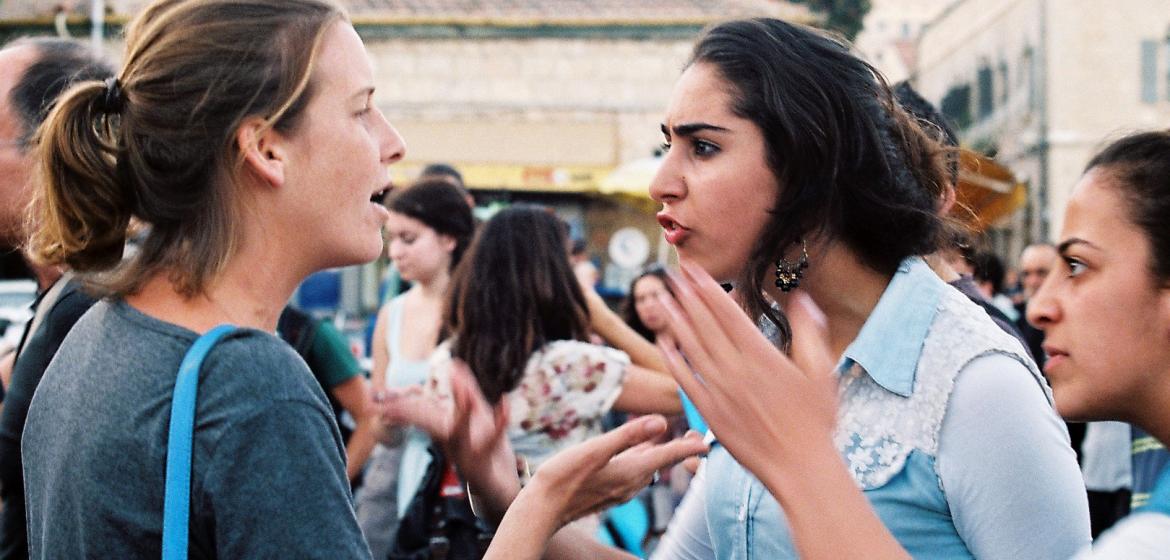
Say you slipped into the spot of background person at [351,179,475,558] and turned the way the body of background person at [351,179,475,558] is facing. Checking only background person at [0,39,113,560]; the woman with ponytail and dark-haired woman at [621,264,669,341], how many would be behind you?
1

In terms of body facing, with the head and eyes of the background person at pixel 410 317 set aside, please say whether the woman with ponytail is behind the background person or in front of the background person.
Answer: in front

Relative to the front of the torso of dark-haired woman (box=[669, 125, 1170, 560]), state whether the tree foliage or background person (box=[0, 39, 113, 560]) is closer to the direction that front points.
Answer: the background person

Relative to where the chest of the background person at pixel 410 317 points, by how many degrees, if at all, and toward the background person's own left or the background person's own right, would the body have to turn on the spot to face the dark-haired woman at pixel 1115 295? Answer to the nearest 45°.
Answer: approximately 45° to the background person's own left

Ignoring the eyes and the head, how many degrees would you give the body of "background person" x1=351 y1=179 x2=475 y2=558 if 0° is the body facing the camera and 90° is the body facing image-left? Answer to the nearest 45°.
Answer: approximately 45°

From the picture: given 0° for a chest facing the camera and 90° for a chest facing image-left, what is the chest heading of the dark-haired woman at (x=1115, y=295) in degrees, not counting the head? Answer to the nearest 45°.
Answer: approximately 90°

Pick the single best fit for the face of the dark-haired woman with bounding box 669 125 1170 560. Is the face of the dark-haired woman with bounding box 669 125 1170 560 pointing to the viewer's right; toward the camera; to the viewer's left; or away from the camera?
to the viewer's left

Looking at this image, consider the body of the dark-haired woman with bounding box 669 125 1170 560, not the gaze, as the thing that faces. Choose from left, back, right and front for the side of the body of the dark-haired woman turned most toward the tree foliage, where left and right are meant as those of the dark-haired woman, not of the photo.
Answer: right

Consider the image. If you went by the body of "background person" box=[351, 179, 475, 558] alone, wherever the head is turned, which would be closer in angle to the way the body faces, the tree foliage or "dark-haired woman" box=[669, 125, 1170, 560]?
the dark-haired woman

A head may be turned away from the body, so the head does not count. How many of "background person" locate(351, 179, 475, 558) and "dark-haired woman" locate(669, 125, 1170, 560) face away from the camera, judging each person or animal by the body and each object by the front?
0

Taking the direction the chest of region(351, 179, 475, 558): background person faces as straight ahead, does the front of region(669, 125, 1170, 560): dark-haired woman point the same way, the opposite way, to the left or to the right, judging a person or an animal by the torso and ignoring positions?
to the right

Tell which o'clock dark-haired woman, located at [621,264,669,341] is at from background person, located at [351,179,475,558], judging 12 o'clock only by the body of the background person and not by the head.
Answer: The dark-haired woman is roughly at 6 o'clock from the background person.
